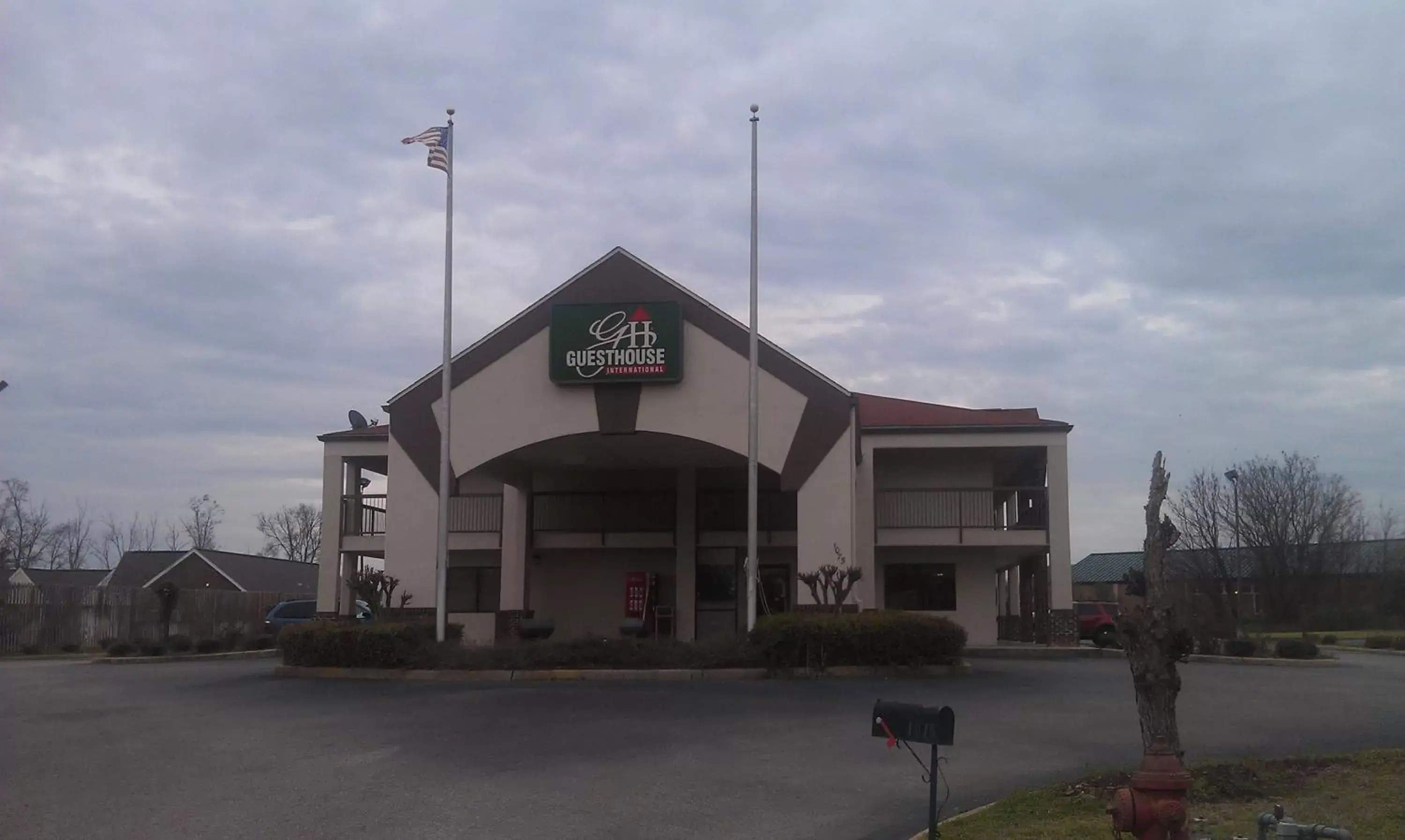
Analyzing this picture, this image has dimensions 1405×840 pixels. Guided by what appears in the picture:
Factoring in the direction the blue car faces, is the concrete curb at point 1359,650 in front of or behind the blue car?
in front

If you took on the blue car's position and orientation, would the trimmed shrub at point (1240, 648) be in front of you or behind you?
in front

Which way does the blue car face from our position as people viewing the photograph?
facing to the right of the viewer

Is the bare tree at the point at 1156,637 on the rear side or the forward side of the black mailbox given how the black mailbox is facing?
on the rear side

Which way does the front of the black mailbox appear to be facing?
to the viewer's left

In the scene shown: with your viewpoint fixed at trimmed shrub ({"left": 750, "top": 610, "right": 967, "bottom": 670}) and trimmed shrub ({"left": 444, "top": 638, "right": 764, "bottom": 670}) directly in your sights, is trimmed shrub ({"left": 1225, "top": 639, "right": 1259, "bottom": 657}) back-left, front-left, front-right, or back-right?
back-right
